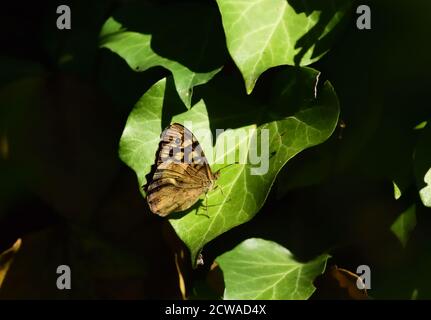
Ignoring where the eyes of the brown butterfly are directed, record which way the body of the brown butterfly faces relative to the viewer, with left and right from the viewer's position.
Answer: facing to the right of the viewer
